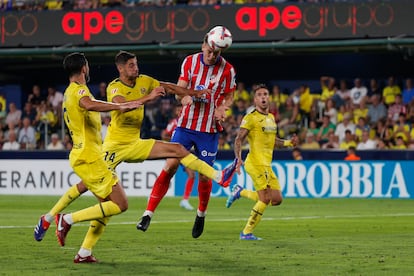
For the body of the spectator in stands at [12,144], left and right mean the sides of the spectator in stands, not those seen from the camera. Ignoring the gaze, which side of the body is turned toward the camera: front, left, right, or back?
front

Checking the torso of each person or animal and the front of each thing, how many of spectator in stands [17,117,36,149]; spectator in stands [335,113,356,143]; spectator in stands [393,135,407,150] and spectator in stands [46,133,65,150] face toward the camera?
4

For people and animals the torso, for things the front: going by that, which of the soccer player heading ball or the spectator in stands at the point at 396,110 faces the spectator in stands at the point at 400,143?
the spectator in stands at the point at 396,110

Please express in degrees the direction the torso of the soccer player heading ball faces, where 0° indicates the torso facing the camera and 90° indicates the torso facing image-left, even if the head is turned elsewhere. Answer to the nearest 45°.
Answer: approximately 0°

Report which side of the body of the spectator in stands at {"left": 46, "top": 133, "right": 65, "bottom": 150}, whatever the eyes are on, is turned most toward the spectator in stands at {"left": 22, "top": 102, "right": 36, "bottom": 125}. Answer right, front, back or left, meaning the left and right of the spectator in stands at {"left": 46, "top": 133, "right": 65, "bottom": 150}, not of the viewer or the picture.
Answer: back

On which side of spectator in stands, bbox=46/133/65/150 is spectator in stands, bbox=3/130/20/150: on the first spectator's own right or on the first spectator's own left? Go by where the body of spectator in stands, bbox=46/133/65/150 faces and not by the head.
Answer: on the first spectator's own right

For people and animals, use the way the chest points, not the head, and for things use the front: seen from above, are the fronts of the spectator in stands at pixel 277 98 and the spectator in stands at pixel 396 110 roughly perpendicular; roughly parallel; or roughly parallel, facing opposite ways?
roughly parallel

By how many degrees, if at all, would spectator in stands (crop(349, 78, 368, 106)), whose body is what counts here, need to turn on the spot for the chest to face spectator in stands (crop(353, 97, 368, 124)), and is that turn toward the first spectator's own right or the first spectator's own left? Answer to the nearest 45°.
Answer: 0° — they already face them

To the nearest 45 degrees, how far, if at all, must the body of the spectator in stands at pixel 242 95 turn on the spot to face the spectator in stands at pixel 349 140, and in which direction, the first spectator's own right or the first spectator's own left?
approximately 45° to the first spectator's own left

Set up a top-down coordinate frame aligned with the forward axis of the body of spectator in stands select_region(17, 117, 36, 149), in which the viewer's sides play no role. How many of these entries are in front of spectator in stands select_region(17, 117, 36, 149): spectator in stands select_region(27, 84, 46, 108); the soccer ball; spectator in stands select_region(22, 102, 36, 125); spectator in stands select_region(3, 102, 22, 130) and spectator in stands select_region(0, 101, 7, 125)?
1

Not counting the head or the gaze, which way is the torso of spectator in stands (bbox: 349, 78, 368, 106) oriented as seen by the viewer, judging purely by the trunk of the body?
toward the camera

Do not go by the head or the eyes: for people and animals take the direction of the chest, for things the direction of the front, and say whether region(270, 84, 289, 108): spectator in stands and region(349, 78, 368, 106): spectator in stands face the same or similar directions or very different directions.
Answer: same or similar directions

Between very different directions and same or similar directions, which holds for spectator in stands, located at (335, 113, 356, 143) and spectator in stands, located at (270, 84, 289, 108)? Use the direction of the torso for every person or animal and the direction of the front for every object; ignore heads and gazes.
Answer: same or similar directions

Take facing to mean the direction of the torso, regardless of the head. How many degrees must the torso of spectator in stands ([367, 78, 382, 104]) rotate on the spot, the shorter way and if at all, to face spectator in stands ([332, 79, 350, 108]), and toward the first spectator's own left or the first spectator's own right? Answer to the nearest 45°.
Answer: approximately 45° to the first spectator's own right

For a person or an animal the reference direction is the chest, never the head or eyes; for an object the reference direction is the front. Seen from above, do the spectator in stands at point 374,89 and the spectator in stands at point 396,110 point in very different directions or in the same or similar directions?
same or similar directions

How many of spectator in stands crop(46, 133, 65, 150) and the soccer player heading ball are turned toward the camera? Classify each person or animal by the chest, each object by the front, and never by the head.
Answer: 2
